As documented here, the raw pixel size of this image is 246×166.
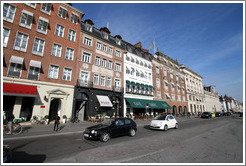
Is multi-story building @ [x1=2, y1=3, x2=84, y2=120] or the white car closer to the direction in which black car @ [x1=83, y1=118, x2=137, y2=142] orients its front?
the multi-story building

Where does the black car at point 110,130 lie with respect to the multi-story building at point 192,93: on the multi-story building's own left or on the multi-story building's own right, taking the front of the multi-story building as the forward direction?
on the multi-story building's own right

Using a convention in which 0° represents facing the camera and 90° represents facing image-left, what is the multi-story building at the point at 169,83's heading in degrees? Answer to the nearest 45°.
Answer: approximately 315°

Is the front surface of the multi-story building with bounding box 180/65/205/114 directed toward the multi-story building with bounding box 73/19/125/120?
no

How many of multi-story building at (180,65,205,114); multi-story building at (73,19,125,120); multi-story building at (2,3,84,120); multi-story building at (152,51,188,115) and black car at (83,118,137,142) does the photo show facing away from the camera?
0

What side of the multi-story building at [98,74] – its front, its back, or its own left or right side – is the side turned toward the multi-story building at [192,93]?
left

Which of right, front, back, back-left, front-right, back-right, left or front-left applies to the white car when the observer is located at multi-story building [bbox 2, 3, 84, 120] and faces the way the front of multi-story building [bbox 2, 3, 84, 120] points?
front

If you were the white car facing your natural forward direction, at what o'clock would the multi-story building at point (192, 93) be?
The multi-story building is roughly at 5 o'clock from the white car.

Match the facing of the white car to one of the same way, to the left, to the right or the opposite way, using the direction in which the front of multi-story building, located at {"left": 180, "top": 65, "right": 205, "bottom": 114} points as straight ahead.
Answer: to the right

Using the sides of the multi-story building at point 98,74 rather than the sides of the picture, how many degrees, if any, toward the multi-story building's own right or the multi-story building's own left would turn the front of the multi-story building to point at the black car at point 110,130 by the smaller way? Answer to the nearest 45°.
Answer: approximately 45° to the multi-story building's own right

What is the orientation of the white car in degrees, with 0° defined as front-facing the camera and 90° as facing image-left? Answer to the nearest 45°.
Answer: approximately 45°

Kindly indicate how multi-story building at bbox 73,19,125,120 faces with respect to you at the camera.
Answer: facing the viewer and to the right of the viewer

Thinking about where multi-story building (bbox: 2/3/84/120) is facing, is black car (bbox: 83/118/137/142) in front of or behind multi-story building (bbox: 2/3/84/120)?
in front

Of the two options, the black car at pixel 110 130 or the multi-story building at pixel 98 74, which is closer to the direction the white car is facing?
the black car

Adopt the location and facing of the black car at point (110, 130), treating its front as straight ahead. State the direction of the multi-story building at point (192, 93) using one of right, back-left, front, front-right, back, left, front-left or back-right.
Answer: back

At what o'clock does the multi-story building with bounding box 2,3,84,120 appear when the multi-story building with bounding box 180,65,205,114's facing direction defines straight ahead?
the multi-story building with bounding box 2,3,84,120 is roughly at 2 o'clock from the multi-story building with bounding box 180,65,205,114.
